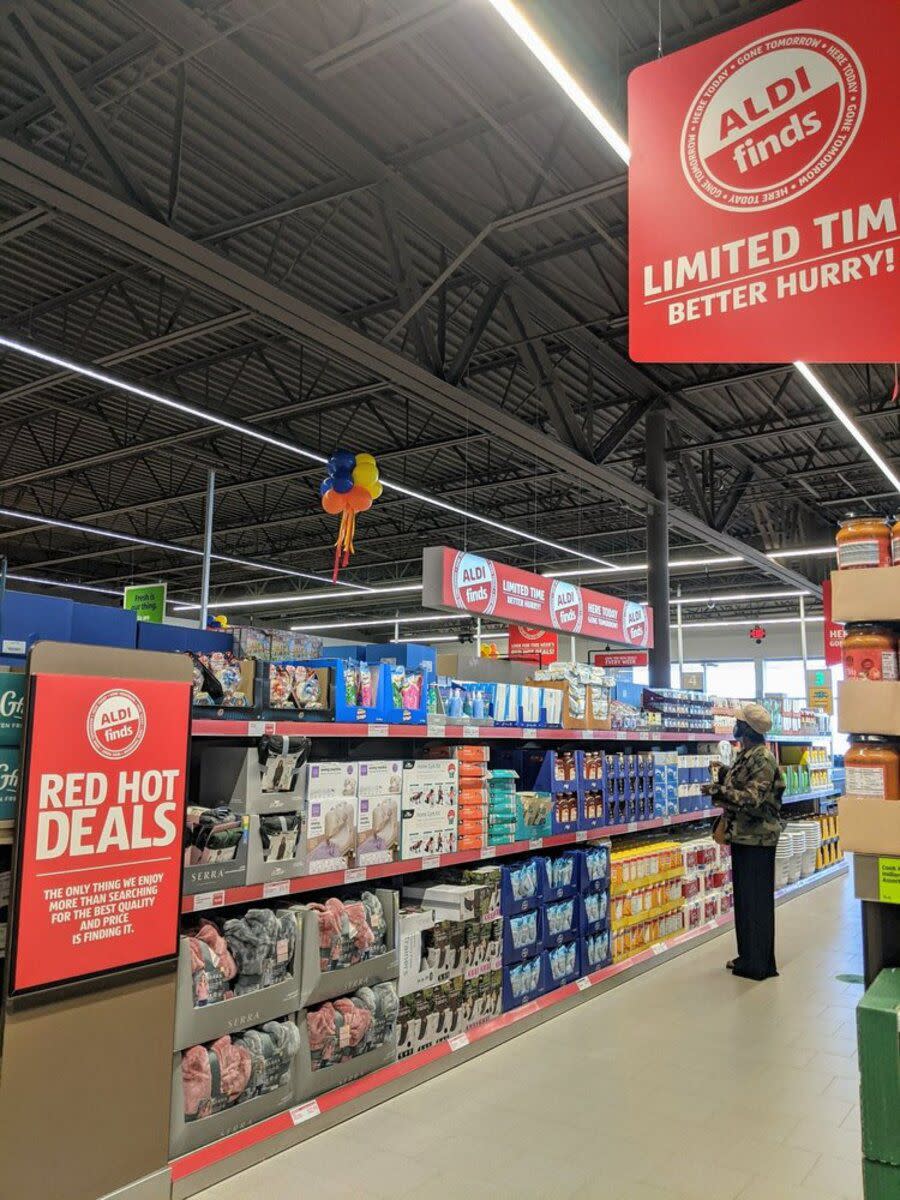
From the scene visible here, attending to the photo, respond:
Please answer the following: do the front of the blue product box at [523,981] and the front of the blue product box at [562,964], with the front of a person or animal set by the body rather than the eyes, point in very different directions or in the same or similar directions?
same or similar directions

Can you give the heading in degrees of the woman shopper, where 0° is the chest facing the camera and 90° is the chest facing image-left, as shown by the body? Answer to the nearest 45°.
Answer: approximately 90°

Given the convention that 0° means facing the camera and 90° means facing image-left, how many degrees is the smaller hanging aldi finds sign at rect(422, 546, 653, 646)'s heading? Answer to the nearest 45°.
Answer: approximately 315°

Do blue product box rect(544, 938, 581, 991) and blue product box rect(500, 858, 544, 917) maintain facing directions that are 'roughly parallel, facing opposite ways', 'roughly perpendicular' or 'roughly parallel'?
roughly parallel

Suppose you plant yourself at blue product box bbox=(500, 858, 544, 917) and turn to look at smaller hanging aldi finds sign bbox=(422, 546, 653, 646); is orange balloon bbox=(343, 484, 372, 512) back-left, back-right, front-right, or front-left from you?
front-left

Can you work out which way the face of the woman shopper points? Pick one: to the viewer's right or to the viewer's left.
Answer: to the viewer's left

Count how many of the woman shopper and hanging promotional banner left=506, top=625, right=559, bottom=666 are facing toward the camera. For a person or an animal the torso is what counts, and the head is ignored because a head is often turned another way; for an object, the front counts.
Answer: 1

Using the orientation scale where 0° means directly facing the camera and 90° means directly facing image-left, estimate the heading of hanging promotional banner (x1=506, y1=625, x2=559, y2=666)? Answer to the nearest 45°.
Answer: approximately 0°

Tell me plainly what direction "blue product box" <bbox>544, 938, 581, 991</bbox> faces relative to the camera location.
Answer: facing the viewer and to the right of the viewer

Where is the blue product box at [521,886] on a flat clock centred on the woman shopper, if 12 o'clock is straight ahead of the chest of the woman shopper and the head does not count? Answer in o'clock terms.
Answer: The blue product box is roughly at 10 o'clock from the woman shopper.

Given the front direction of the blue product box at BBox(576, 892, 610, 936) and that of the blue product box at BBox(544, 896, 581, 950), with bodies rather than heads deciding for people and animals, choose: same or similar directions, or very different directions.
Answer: same or similar directions

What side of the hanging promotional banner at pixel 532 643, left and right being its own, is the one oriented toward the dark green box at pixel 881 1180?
front

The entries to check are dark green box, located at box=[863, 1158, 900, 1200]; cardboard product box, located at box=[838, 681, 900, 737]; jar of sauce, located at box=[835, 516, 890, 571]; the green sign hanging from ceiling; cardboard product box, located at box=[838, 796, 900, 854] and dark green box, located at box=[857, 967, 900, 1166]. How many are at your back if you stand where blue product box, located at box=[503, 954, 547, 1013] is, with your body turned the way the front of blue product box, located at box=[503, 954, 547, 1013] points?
1

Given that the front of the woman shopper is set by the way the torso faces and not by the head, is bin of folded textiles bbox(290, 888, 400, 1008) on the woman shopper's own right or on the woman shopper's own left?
on the woman shopper's own left

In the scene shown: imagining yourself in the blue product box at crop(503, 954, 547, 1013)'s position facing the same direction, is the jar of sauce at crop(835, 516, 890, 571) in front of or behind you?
in front

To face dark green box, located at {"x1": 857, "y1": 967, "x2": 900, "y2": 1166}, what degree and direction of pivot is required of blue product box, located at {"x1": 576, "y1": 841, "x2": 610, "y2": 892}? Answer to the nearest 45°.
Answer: approximately 45° to its right

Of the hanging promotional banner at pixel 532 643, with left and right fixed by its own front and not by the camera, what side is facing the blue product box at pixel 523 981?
front

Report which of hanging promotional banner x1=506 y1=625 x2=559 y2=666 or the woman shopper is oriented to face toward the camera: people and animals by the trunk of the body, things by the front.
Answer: the hanging promotional banner
